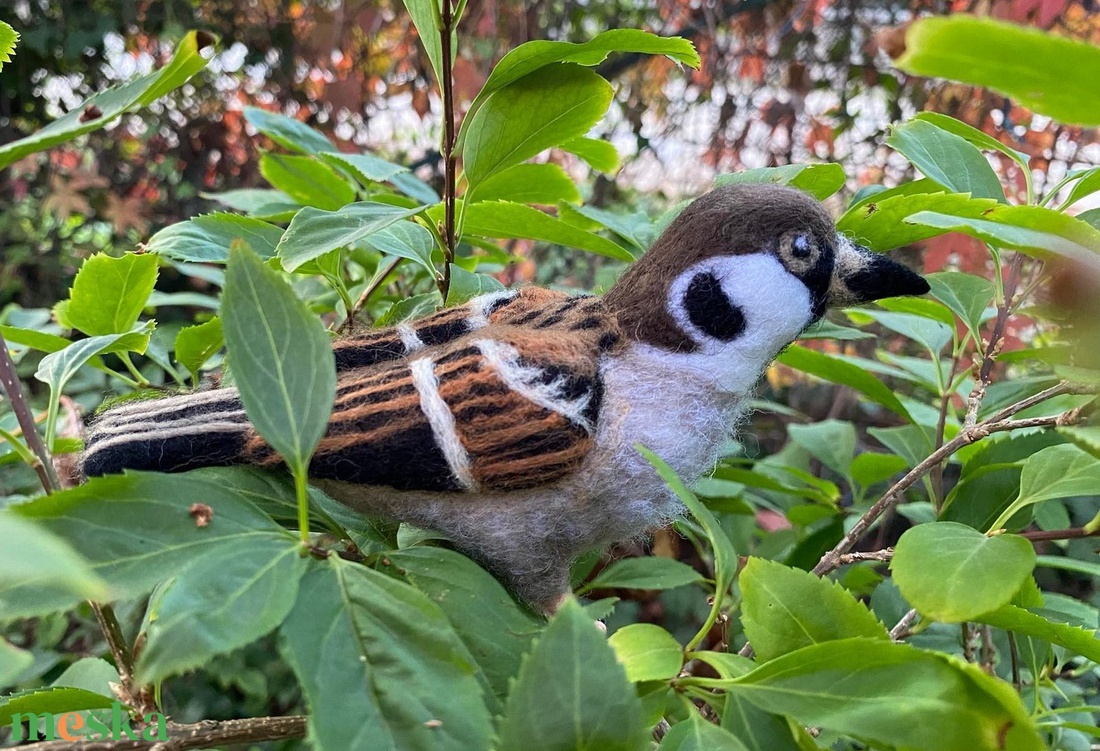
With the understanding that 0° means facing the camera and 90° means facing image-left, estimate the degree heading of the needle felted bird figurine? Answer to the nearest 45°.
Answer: approximately 270°
